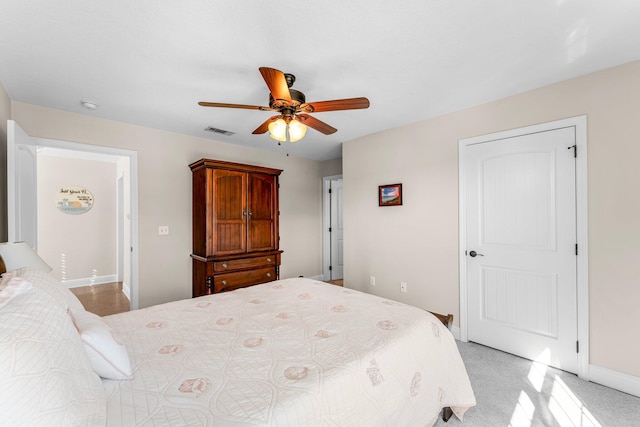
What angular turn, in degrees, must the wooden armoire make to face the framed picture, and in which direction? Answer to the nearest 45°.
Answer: approximately 45° to its left

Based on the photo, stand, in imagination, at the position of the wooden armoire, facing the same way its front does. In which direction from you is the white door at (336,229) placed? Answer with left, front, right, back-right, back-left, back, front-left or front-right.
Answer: left

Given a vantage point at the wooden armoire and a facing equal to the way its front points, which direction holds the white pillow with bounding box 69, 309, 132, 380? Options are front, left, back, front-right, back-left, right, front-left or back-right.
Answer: front-right

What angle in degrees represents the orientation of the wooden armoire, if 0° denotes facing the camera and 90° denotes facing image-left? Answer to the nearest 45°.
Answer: approximately 315°

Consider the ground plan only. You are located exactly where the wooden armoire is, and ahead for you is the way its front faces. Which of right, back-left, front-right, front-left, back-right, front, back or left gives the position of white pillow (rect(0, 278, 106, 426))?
front-right

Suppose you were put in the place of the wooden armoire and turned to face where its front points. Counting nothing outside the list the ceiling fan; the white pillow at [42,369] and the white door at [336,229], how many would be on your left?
1

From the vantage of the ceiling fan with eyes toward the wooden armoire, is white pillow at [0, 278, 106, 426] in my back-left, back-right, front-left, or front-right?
back-left

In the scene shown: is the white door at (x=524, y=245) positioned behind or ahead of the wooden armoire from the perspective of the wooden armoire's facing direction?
ahead

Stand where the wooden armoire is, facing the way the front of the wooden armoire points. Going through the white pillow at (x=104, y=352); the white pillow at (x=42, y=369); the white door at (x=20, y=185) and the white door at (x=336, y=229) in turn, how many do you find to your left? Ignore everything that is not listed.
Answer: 1

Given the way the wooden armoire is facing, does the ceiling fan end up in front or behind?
in front

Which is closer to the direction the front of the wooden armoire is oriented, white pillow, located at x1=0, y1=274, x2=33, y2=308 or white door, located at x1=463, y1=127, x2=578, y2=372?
the white door
